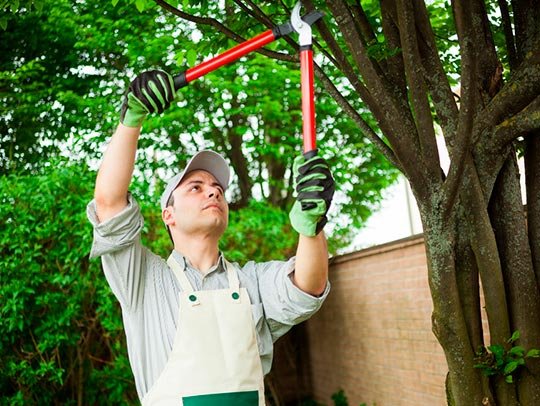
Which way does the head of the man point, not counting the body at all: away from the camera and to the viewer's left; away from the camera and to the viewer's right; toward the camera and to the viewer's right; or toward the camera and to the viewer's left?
toward the camera and to the viewer's right

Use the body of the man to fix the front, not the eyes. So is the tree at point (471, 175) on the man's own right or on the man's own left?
on the man's own left

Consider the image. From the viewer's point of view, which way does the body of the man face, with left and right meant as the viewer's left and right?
facing the viewer and to the right of the viewer
